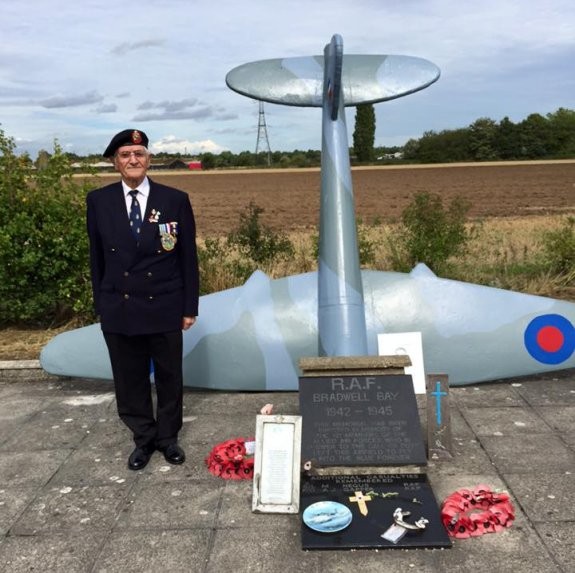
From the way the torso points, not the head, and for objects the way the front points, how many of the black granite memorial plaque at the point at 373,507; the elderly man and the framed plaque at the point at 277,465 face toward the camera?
3

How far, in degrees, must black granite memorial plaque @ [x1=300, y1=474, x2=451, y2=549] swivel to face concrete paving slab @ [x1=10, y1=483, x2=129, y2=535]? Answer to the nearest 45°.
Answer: approximately 90° to its right

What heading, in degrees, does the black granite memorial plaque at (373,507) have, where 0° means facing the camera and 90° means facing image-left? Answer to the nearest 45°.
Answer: approximately 0°

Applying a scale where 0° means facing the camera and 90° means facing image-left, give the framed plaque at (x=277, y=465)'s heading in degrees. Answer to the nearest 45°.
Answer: approximately 0°

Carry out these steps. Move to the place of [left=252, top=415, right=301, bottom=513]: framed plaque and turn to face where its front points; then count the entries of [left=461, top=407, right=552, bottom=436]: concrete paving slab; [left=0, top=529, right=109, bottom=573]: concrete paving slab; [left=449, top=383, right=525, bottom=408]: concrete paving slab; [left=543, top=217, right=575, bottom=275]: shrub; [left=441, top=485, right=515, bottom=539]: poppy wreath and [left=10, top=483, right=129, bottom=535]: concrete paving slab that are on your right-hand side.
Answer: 2
